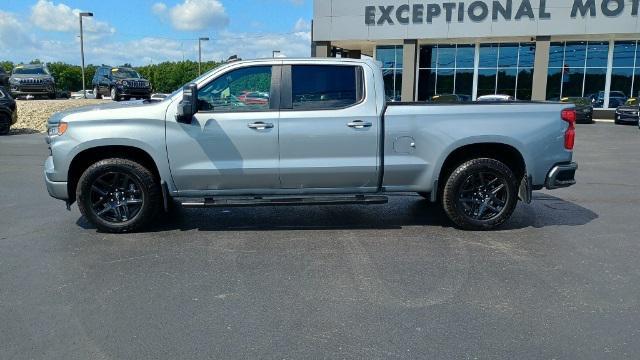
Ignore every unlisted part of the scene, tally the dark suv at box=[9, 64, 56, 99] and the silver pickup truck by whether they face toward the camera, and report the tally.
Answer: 1

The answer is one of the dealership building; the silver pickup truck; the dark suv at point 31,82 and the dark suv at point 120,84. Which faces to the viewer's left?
the silver pickup truck

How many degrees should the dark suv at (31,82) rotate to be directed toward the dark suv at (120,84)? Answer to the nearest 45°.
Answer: approximately 90° to its left

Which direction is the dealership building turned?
toward the camera

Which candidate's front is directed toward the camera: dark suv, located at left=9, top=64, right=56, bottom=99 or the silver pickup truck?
the dark suv

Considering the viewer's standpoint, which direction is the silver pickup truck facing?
facing to the left of the viewer

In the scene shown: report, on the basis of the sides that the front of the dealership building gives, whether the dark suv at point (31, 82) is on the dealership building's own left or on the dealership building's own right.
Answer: on the dealership building's own right

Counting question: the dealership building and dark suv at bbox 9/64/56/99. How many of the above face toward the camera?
2

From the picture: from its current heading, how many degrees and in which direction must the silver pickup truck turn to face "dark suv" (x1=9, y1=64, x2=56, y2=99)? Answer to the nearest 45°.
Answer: approximately 45° to its right

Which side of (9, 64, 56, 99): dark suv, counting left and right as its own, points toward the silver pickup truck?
front

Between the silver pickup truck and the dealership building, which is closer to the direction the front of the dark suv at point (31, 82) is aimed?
the silver pickup truck

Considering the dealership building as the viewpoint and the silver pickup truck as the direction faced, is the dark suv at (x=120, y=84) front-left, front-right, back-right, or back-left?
front-right

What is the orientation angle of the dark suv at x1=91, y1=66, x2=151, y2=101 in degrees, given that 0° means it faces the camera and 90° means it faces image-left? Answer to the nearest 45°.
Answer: approximately 315°

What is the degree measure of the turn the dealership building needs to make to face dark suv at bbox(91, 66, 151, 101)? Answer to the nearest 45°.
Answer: approximately 45° to its right

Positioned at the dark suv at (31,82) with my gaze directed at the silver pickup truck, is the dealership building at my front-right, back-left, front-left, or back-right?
front-left

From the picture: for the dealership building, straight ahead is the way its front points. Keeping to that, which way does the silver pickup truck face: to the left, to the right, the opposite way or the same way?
to the right
